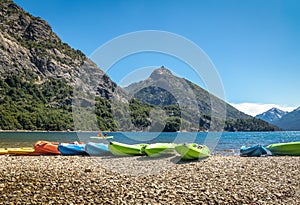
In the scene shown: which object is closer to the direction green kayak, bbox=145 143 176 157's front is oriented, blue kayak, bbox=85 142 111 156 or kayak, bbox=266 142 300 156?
the blue kayak

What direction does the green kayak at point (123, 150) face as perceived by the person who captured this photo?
facing the viewer and to the left of the viewer

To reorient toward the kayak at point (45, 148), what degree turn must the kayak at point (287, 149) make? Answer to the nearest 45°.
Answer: approximately 45° to its left

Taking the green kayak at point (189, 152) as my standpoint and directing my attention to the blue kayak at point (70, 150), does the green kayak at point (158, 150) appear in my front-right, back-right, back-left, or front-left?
front-right
